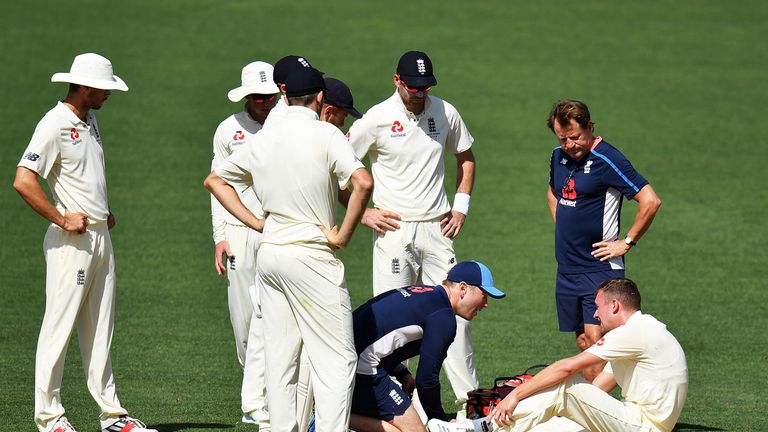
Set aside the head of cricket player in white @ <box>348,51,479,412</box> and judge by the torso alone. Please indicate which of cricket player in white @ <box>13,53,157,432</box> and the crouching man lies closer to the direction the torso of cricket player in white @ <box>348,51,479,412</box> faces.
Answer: the crouching man

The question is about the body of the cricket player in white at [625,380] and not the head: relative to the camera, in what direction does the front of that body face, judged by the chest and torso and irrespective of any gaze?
to the viewer's left

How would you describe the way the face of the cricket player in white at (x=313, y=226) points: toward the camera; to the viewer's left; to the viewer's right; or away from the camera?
away from the camera

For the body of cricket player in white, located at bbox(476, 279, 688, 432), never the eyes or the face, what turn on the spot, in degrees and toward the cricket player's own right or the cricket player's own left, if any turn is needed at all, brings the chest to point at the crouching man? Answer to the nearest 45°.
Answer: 0° — they already face them

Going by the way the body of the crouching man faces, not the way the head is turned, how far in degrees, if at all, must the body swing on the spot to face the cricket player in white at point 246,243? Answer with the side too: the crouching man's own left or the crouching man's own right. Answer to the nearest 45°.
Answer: approximately 135° to the crouching man's own left

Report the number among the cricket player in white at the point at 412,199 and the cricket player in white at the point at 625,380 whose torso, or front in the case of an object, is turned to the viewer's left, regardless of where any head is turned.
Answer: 1

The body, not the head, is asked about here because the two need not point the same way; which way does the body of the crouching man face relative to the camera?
to the viewer's right

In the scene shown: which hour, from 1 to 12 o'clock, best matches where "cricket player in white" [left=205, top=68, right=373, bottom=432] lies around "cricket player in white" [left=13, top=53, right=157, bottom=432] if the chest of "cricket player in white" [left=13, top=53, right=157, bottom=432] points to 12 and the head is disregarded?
"cricket player in white" [left=205, top=68, right=373, bottom=432] is roughly at 12 o'clock from "cricket player in white" [left=13, top=53, right=157, bottom=432].
